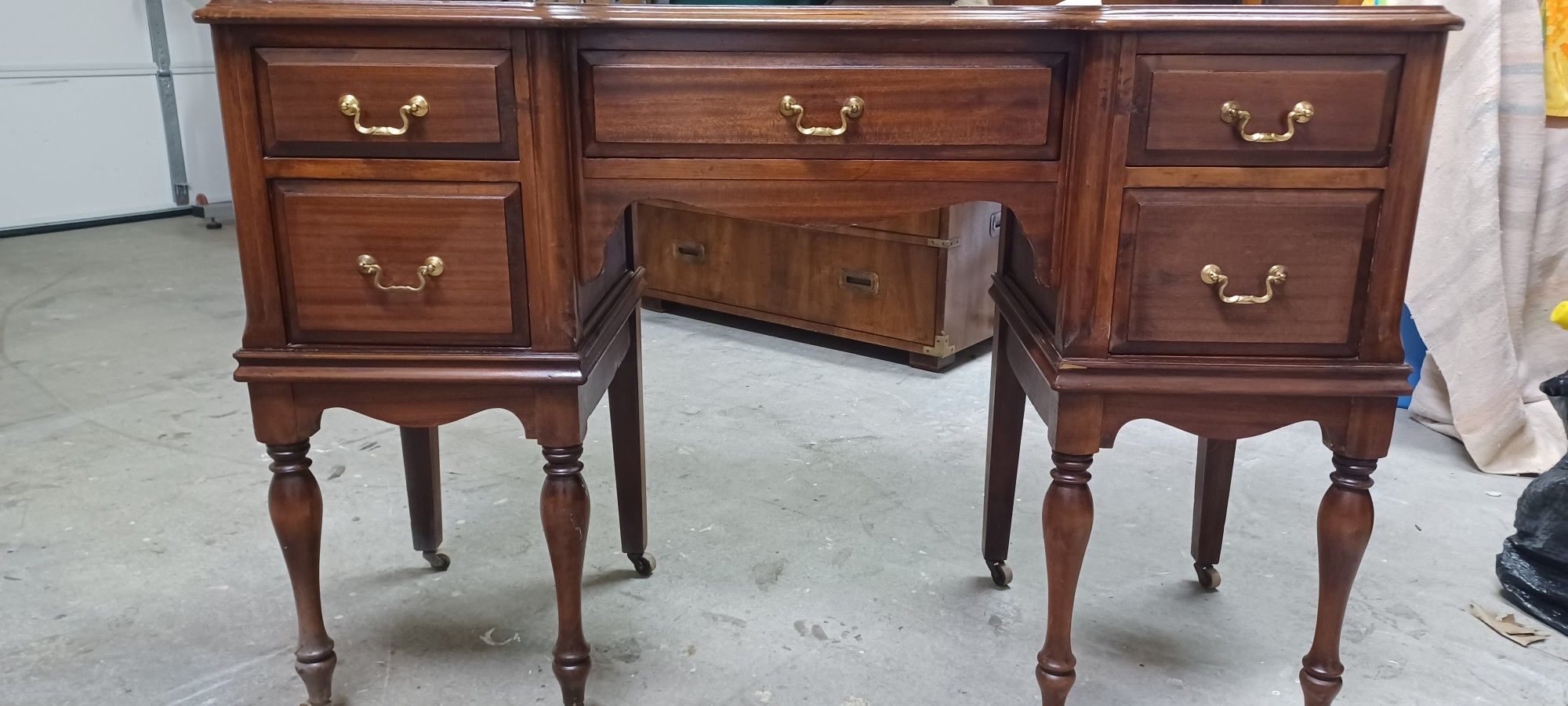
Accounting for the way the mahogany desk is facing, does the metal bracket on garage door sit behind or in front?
behind

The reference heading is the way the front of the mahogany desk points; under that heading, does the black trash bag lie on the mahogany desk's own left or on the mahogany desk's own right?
on the mahogany desk's own left

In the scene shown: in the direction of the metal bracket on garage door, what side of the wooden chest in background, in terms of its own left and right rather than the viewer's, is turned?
right

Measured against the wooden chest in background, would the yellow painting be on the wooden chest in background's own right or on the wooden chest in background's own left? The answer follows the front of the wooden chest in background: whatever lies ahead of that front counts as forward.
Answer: on the wooden chest in background's own left

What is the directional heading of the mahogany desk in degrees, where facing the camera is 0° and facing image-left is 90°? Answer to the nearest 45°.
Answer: approximately 0°

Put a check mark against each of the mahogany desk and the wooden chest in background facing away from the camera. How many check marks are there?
0

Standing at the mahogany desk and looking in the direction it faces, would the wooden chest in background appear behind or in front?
behind

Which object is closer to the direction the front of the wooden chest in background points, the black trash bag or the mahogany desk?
the mahogany desk
